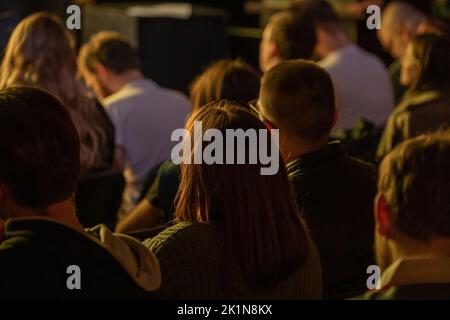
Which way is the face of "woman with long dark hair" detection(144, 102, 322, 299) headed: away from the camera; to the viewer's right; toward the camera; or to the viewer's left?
away from the camera

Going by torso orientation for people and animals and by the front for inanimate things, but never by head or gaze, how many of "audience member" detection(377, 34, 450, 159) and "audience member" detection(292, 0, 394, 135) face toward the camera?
0

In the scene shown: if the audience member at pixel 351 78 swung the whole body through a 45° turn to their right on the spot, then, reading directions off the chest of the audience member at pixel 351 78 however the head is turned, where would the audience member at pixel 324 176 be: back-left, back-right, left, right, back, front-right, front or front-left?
back

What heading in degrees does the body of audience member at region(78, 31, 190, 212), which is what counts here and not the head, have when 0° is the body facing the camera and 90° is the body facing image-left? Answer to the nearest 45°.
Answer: approximately 135°

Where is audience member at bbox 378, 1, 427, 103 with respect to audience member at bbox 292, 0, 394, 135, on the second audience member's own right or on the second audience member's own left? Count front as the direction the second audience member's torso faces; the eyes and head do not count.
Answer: on the second audience member's own right

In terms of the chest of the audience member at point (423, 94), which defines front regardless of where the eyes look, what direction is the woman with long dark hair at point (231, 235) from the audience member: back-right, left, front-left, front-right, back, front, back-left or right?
back-left

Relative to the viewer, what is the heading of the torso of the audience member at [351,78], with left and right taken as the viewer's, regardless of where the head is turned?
facing away from the viewer and to the left of the viewer

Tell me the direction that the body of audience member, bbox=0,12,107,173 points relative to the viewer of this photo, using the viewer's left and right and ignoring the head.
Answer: facing away from the viewer

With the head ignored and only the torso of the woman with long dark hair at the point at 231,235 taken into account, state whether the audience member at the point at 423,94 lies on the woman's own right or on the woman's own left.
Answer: on the woman's own right

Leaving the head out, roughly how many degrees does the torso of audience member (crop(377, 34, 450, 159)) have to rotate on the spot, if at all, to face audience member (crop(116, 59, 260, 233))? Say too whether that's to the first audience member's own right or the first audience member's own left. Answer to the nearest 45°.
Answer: approximately 90° to the first audience member's own left

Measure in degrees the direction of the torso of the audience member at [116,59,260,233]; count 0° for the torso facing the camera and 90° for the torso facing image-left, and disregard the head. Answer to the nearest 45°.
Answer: approximately 135°

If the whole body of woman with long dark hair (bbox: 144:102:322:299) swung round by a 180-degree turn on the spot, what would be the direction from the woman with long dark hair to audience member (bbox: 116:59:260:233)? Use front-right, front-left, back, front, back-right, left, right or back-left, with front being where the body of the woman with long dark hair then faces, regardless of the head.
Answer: back-left
